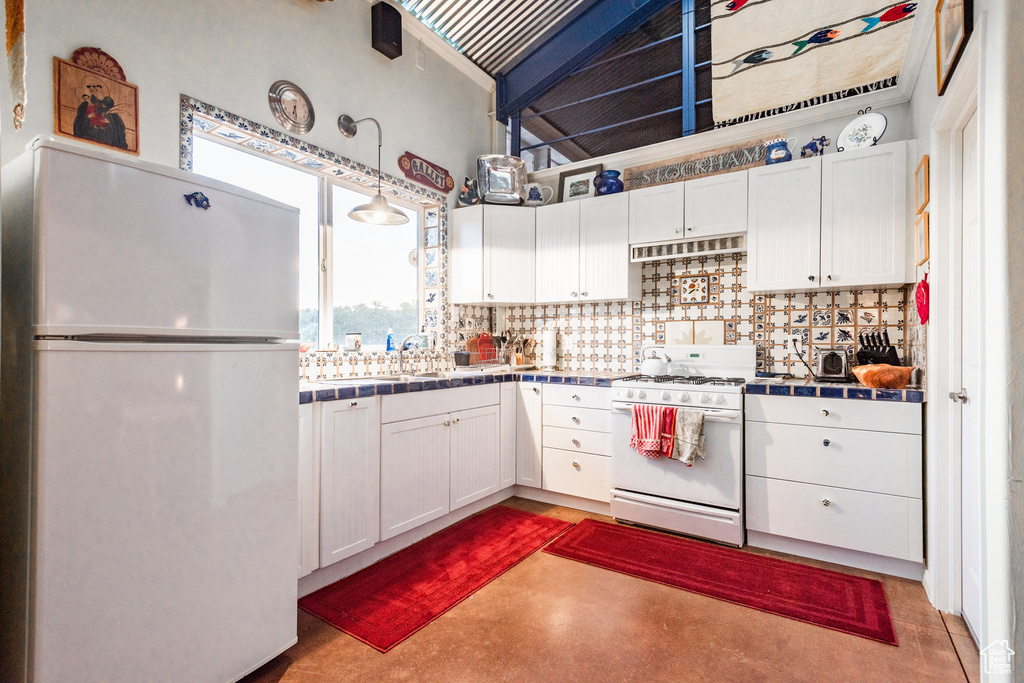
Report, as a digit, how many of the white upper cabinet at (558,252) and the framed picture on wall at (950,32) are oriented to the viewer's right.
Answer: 0

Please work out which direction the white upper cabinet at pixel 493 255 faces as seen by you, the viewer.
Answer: facing the viewer and to the right of the viewer

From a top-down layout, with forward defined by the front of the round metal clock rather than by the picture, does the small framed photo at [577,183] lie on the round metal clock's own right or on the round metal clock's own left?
on the round metal clock's own left

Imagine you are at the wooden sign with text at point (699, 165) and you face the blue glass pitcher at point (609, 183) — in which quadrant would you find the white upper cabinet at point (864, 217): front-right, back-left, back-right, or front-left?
back-left

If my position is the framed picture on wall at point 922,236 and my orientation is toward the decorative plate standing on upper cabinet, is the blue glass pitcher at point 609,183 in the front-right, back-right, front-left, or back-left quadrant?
front-left

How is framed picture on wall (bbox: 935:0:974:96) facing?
to the viewer's left

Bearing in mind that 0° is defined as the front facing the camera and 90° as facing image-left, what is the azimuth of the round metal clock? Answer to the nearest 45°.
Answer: approximately 315°

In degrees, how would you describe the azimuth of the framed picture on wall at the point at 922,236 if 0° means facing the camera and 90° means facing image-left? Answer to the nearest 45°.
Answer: approximately 90°

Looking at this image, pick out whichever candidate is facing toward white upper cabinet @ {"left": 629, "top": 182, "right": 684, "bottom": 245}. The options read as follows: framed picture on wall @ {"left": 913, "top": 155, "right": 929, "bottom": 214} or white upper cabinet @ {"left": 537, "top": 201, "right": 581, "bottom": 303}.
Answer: the framed picture on wall

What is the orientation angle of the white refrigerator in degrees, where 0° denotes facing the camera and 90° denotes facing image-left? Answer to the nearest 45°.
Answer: approximately 315°

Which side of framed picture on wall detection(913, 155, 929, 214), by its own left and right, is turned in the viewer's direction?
left

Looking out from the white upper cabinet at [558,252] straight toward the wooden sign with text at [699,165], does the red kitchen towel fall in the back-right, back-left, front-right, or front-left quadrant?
front-right
